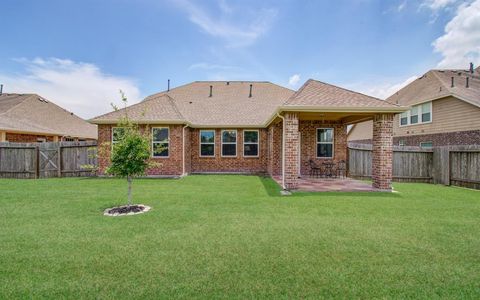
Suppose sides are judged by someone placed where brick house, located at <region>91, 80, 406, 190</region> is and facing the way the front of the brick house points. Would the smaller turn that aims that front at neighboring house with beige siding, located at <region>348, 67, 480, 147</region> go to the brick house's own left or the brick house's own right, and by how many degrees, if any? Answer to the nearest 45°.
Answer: approximately 90° to the brick house's own right

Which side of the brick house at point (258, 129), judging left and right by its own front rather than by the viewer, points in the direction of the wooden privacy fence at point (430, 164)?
right

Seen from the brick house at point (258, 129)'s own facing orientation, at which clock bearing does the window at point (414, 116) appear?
The window is roughly at 2 o'clock from the brick house.

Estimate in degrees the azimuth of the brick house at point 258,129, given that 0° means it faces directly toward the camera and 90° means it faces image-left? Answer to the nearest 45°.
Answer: approximately 180°

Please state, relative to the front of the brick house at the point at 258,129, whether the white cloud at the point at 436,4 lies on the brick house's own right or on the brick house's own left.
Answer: on the brick house's own right

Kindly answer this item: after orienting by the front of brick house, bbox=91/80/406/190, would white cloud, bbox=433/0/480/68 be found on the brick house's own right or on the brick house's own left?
on the brick house's own right

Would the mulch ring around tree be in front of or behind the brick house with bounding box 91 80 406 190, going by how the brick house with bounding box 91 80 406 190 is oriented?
behind

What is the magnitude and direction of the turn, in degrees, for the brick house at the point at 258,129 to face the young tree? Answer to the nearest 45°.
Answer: approximately 135° to its left
